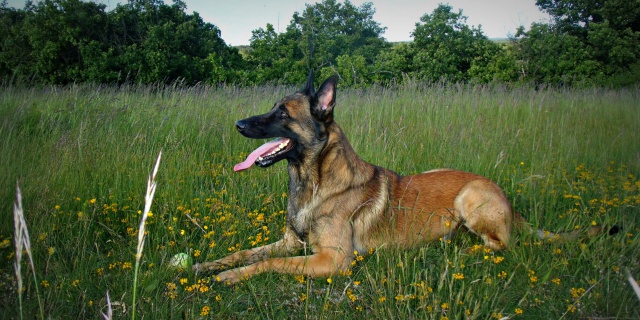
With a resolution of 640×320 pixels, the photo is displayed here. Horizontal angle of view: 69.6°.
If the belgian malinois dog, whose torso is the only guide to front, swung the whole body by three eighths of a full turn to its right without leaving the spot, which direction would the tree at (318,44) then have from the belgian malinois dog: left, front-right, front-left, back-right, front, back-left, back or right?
front-left

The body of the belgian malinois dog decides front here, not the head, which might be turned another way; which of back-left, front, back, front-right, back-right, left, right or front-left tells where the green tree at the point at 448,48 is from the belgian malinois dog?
right

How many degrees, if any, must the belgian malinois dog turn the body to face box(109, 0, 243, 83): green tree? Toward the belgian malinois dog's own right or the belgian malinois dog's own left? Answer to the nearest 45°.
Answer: approximately 45° to the belgian malinois dog's own right

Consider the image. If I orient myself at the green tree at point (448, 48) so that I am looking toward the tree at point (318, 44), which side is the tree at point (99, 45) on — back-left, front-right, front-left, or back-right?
front-left

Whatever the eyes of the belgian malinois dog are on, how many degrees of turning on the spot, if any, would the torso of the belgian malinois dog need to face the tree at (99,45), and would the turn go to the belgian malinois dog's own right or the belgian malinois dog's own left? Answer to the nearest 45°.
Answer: approximately 45° to the belgian malinois dog's own right

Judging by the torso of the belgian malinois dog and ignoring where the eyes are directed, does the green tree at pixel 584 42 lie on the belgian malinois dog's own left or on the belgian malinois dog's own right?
on the belgian malinois dog's own right

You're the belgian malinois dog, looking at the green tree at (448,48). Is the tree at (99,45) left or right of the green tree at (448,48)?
left

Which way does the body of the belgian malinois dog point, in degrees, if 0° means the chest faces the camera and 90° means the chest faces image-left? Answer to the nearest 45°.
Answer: approximately 90°

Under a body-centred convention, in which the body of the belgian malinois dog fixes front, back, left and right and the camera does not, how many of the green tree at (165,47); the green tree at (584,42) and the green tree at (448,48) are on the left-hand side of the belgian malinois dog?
0
